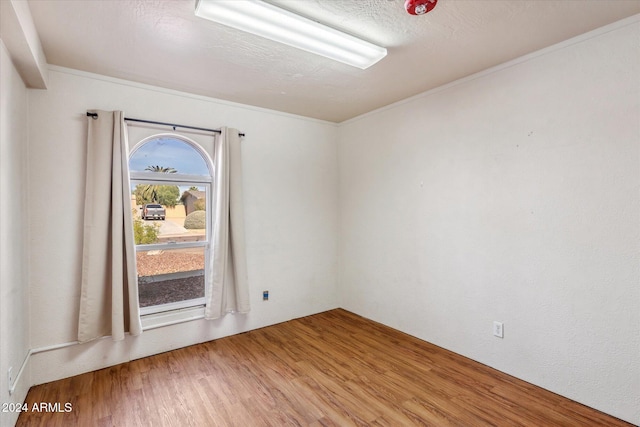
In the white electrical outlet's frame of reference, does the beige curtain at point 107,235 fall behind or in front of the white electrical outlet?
in front

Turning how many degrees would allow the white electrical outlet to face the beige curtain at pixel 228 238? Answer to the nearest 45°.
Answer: approximately 45° to its right

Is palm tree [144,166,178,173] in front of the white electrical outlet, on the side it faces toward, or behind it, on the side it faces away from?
in front

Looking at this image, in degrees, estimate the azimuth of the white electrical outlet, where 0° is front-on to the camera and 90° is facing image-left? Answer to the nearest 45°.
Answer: approximately 45°
